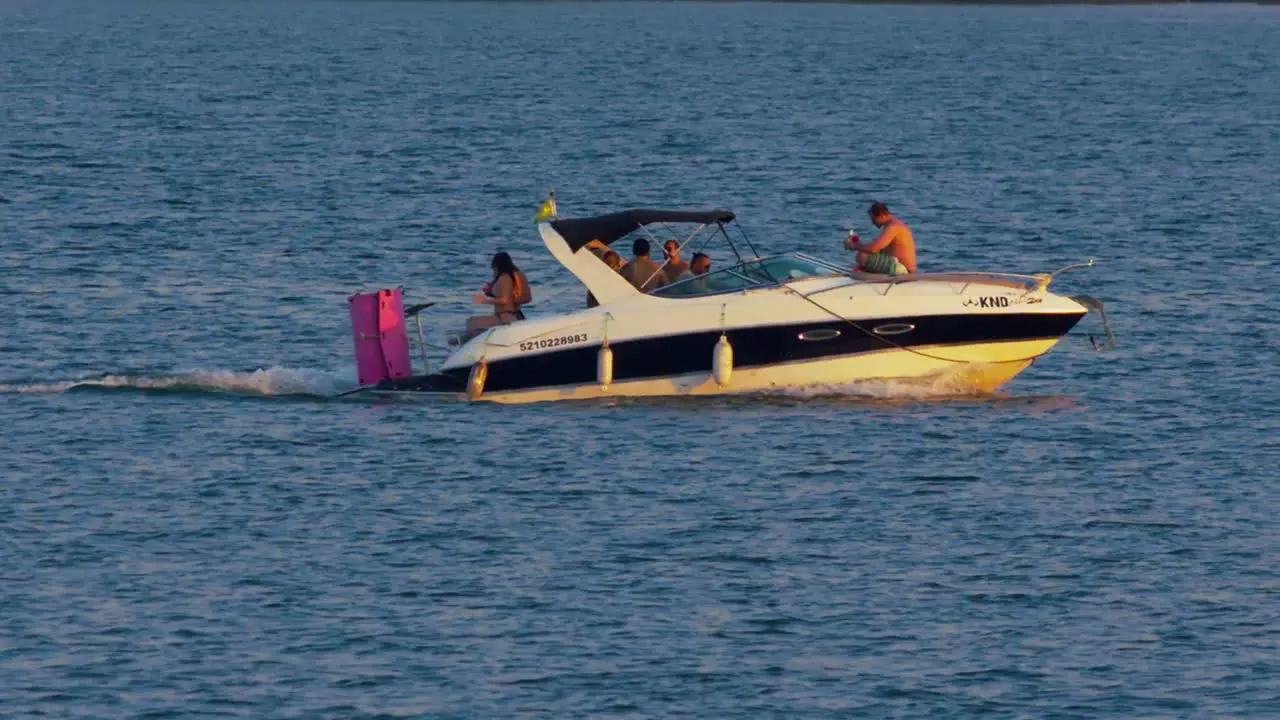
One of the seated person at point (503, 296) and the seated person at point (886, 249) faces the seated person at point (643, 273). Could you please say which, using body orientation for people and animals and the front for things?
the seated person at point (886, 249)

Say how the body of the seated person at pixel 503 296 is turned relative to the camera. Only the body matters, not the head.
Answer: to the viewer's left

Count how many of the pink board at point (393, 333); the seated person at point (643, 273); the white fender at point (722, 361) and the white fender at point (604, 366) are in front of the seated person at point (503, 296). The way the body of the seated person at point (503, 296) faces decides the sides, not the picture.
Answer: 1

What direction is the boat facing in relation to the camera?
to the viewer's right

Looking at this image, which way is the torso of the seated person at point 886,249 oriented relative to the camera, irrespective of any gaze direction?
to the viewer's left

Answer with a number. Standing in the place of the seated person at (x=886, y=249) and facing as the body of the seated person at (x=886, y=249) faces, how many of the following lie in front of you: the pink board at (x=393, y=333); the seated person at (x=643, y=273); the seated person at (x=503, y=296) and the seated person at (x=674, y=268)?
4

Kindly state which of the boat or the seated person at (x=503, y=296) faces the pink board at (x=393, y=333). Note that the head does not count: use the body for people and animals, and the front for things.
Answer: the seated person

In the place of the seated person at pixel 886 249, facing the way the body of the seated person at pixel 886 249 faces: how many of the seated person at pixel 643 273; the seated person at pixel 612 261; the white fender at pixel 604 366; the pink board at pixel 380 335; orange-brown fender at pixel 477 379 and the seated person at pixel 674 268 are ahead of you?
6

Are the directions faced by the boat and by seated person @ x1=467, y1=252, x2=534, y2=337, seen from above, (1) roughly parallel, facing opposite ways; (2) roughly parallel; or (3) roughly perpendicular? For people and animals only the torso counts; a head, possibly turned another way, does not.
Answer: roughly parallel, facing opposite ways

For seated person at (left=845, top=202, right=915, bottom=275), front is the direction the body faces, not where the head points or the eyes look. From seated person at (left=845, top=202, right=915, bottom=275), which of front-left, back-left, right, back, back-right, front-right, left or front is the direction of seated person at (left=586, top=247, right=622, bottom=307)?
front

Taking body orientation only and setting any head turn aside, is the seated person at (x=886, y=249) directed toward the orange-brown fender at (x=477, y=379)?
yes

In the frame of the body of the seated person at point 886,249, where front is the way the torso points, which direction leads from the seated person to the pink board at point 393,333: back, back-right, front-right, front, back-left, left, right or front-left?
front

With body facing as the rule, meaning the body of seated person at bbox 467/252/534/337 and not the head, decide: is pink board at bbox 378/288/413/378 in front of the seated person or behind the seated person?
in front
